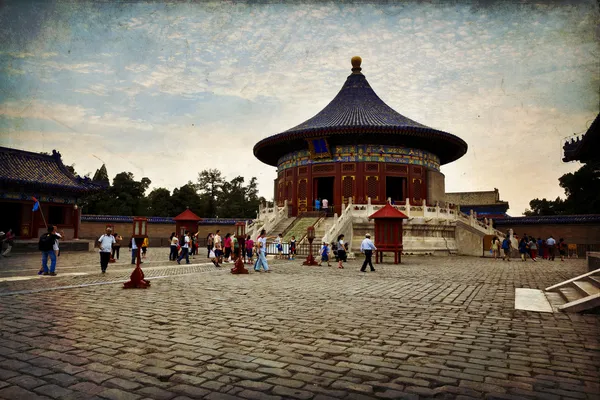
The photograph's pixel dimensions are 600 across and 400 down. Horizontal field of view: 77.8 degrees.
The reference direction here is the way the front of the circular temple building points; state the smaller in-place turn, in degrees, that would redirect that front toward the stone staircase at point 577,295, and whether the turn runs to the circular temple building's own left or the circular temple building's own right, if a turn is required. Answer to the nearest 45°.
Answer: approximately 45° to the circular temple building's own left

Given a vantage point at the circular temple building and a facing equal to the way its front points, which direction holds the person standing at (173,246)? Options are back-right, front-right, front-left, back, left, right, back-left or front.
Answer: front

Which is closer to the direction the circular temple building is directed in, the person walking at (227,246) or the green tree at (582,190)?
the person walking

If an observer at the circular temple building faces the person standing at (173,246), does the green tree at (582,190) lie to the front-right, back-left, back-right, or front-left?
back-left

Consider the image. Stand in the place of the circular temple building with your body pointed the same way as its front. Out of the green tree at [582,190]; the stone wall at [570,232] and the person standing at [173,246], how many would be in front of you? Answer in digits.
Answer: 1

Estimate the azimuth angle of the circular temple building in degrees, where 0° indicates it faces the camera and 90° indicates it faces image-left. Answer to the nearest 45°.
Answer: approximately 45°

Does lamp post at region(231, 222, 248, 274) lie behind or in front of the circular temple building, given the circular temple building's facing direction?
in front

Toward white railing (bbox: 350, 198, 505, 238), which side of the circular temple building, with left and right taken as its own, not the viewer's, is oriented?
left

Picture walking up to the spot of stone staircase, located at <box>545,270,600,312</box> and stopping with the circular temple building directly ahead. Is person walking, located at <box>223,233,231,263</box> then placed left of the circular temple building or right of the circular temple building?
left

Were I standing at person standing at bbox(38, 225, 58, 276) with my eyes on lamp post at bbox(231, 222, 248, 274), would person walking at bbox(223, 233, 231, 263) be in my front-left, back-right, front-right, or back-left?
front-left

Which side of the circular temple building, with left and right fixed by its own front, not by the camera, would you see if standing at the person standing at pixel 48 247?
front

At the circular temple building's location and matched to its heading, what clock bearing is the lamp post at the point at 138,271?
The lamp post is roughly at 11 o'clock from the circular temple building.
